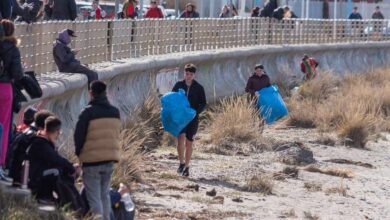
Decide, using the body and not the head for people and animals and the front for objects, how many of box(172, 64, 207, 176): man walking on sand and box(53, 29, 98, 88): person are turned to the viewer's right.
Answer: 1

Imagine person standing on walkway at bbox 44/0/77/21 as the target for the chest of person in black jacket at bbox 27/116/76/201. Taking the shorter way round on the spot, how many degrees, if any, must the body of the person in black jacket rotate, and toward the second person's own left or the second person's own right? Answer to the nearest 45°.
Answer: approximately 90° to the second person's own left

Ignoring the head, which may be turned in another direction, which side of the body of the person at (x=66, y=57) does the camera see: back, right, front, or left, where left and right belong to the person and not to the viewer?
right

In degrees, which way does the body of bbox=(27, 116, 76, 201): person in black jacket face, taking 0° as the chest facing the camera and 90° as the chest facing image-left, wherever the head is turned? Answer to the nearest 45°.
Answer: approximately 270°

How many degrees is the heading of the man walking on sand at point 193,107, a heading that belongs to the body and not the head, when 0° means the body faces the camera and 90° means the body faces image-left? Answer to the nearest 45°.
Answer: approximately 0°

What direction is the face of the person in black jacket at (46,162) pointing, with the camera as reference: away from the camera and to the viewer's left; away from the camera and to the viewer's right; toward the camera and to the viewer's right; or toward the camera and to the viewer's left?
away from the camera and to the viewer's right

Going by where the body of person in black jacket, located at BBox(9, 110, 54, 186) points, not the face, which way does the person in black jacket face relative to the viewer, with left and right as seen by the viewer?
facing to the right of the viewer
